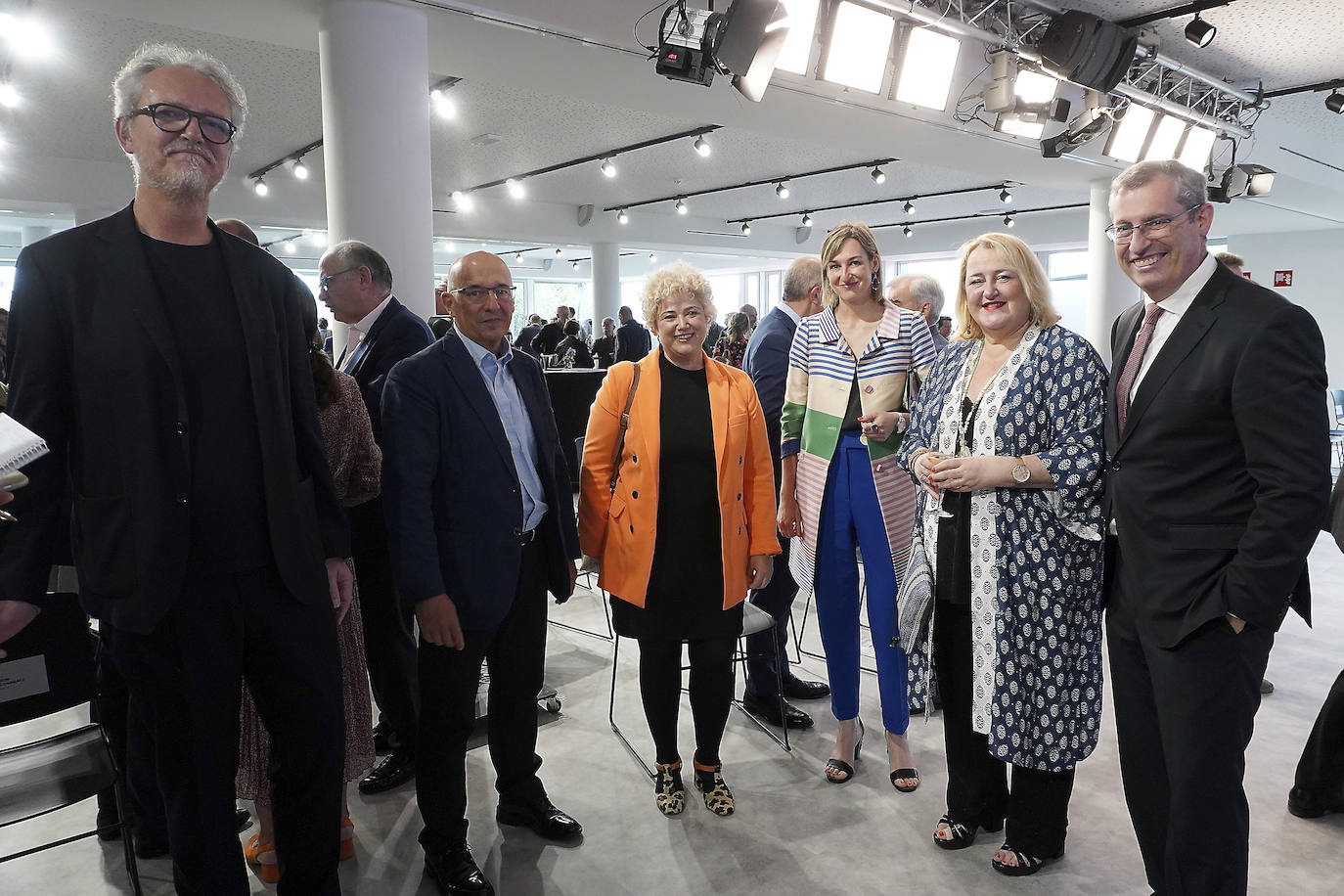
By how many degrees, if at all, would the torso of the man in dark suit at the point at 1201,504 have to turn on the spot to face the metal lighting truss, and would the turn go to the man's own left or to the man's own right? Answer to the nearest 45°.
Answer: approximately 135° to the man's own right

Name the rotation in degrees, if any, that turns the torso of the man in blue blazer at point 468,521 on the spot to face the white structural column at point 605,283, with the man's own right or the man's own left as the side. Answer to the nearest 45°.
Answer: approximately 135° to the man's own left
